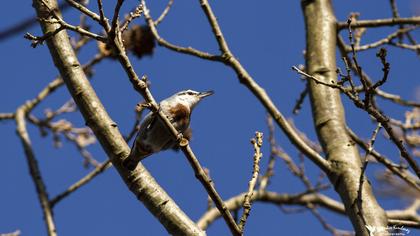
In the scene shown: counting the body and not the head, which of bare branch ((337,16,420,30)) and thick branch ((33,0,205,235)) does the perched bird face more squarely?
the bare branch

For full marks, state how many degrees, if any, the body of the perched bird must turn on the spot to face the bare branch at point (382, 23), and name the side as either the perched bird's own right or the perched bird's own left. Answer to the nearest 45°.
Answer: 0° — it already faces it

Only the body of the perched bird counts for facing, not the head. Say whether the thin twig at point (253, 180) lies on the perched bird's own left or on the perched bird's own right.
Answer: on the perched bird's own left

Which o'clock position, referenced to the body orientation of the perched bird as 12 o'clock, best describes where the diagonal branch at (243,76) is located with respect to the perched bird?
The diagonal branch is roughly at 12 o'clock from the perched bird.

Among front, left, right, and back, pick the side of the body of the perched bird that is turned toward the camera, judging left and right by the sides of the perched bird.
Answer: right

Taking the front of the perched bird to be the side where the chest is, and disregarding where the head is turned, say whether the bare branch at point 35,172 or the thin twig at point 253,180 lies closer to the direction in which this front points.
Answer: the thin twig

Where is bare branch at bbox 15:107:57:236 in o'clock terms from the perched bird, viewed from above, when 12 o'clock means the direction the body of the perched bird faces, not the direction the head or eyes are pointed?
The bare branch is roughly at 7 o'clock from the perched bird.
